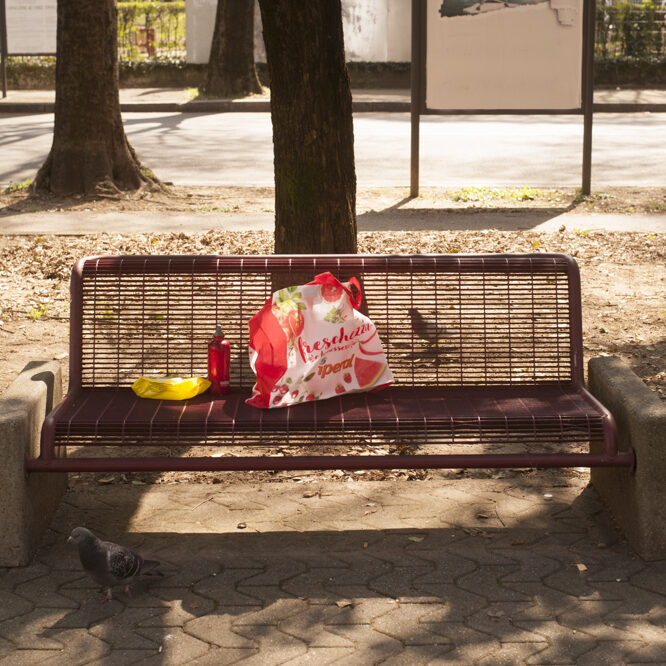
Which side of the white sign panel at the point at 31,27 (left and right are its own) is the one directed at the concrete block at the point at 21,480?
front

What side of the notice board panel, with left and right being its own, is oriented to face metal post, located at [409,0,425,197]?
right

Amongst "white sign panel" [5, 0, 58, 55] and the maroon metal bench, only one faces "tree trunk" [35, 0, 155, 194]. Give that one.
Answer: the white sign panel

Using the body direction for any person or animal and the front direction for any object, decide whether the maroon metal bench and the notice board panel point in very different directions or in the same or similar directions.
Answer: same or similar directions

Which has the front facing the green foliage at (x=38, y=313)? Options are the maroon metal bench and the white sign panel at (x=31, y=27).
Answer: the white sign panel

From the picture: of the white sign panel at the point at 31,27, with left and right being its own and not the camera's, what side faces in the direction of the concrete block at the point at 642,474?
front

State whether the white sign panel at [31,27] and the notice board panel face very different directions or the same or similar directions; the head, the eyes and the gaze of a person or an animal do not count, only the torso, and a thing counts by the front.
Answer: same or similar directions

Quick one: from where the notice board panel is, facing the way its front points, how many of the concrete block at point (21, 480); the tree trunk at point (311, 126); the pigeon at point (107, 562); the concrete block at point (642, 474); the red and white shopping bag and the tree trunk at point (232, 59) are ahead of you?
5

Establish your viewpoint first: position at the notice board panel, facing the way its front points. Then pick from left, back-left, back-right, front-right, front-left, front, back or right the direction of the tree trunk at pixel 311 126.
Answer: front

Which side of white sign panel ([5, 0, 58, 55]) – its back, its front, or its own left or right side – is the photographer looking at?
front

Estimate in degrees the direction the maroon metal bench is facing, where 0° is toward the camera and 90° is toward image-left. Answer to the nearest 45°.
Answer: approximately 0°

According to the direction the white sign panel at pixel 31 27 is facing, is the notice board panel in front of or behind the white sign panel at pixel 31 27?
in front

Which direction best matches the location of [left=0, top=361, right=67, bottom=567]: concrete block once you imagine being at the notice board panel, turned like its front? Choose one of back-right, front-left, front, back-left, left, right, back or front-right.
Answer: front

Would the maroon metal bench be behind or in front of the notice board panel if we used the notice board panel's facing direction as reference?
in front

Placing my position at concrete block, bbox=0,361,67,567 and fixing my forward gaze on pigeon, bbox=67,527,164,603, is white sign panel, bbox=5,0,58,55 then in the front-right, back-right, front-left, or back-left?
back-left

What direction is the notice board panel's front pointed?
toward the camera
